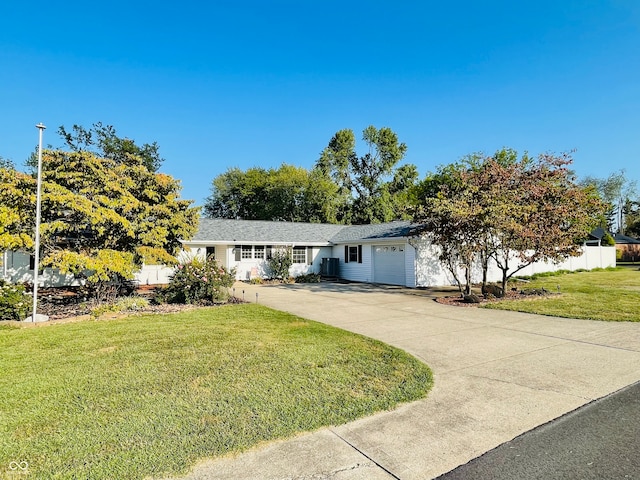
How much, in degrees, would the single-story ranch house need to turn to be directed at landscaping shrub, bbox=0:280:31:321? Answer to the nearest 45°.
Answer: approximately 45° to its right

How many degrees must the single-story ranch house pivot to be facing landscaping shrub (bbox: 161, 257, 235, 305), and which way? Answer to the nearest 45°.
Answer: approximately 45° to its right

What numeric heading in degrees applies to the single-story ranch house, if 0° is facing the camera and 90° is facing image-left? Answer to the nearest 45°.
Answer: approximately 0°
